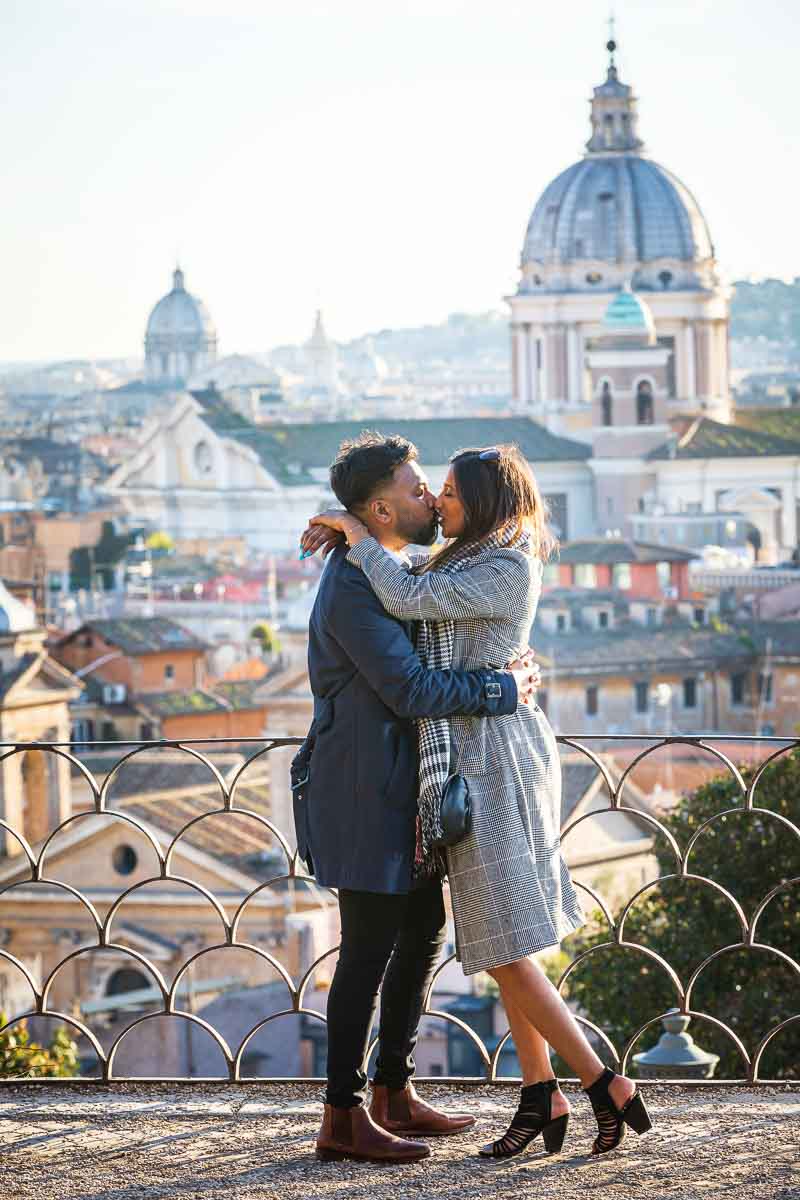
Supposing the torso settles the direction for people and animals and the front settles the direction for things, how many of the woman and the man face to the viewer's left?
1

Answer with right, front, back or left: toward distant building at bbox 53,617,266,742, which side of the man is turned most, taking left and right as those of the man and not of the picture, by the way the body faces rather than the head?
left

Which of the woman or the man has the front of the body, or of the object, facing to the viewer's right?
the man

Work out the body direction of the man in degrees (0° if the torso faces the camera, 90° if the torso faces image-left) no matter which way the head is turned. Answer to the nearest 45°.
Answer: approximately 270°

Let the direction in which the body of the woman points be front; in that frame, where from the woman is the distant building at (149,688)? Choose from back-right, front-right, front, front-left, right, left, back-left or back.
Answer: right

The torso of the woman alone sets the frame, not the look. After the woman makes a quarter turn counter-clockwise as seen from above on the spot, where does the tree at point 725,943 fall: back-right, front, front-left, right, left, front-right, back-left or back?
back

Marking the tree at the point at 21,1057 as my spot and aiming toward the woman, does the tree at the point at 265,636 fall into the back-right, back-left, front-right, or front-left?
back-left

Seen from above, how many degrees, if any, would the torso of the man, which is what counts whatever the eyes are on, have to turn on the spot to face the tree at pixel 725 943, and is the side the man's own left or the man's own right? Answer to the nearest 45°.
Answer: approximately 90° to the man's own left

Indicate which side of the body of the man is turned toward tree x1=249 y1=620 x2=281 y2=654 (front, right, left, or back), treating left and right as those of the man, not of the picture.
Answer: left

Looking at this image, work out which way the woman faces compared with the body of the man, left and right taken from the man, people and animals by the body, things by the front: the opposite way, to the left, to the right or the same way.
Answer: the opposite way

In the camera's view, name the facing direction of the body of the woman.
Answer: to the viewer's left

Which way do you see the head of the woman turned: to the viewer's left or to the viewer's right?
to the viewer's left

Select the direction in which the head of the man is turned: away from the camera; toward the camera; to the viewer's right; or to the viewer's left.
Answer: to the viewer's right
